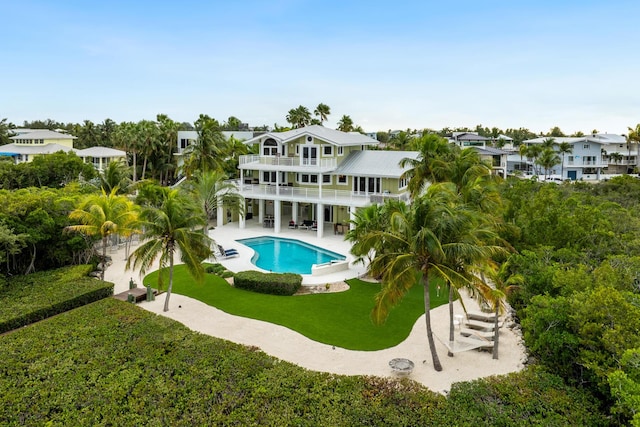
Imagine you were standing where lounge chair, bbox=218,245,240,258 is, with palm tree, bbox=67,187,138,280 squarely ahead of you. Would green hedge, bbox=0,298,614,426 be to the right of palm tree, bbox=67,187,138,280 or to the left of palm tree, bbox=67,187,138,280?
left

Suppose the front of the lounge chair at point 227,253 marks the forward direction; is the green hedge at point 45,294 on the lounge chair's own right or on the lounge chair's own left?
on the lounge chair's own right

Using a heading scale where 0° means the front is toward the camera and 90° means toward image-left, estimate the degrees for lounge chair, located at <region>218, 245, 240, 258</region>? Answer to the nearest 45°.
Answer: approximately 270°

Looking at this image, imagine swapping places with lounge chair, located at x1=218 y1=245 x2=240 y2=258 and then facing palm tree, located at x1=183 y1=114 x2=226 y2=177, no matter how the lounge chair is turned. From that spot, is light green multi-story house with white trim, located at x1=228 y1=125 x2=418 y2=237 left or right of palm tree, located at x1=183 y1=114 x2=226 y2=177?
right
